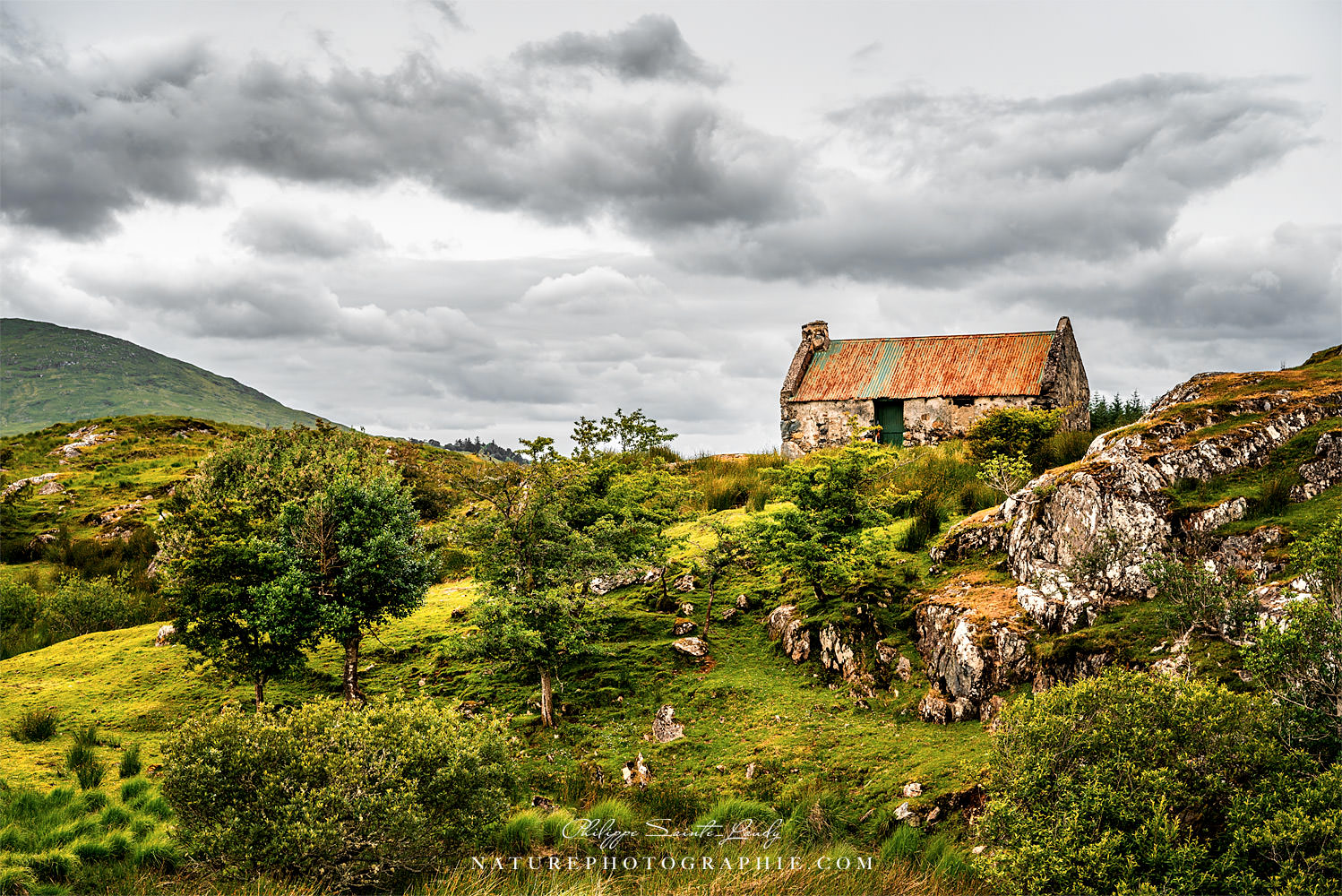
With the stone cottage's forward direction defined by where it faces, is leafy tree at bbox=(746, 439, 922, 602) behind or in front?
in front

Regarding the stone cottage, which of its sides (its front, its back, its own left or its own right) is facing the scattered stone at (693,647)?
front

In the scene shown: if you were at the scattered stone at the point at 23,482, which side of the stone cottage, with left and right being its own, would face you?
right

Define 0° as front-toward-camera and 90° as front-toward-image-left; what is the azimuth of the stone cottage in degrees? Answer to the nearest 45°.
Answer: approximately 0°

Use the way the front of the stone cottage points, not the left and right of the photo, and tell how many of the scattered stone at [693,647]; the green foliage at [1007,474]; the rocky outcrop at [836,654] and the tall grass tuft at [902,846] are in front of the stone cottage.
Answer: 4

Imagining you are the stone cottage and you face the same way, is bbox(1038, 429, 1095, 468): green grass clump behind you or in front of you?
in front

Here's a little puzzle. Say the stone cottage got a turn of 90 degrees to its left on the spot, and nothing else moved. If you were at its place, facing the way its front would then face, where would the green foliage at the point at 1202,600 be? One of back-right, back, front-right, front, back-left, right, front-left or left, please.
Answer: right

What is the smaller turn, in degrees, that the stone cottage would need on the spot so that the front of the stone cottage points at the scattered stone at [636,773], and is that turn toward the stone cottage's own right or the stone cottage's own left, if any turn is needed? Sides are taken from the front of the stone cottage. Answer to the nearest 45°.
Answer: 0° — it already faces it

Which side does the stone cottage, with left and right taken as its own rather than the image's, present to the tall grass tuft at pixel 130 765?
front

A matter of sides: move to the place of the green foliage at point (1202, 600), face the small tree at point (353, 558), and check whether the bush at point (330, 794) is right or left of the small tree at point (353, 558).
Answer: left

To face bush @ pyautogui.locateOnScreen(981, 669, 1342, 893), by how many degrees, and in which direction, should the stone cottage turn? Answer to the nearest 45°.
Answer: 0° — it already faces it

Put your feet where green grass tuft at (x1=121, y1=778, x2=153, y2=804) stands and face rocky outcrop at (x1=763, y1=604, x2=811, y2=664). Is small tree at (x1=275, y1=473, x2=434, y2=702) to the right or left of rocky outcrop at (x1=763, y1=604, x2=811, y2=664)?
left
